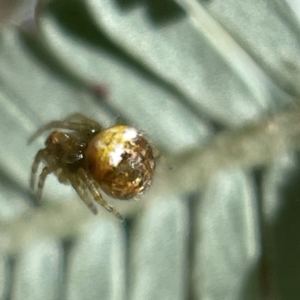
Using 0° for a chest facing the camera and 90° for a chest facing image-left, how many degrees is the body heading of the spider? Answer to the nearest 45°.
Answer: approximately 90°
